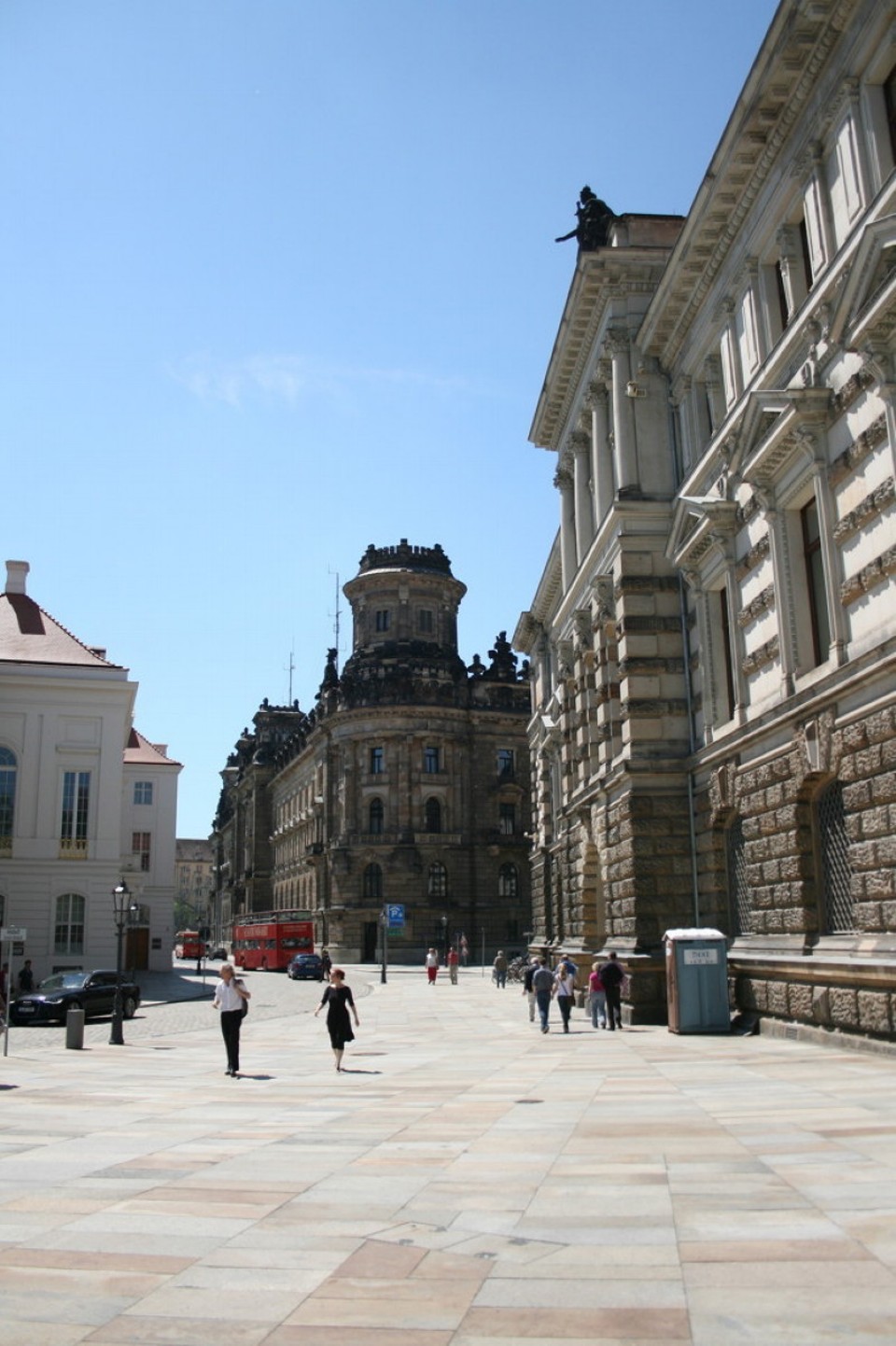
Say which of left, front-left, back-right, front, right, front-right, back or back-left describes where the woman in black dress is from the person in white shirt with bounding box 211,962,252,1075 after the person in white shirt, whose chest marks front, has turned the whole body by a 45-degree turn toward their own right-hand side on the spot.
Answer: back-left

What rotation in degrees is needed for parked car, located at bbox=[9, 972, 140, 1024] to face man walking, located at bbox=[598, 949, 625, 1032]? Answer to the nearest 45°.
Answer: approximately 90° to its left

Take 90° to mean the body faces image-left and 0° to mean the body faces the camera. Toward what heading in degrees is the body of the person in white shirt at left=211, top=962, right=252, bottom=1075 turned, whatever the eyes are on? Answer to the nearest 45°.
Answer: approximately 0°

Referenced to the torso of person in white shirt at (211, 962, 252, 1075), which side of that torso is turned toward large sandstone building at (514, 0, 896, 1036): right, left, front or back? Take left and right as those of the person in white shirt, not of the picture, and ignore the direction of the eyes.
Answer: left

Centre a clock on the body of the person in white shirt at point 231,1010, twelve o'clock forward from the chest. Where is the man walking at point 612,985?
The man walking is roughly at 8 o'clock from the person in white shirt.

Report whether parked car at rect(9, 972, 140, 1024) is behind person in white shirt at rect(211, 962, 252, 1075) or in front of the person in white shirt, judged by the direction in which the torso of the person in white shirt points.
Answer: behind
